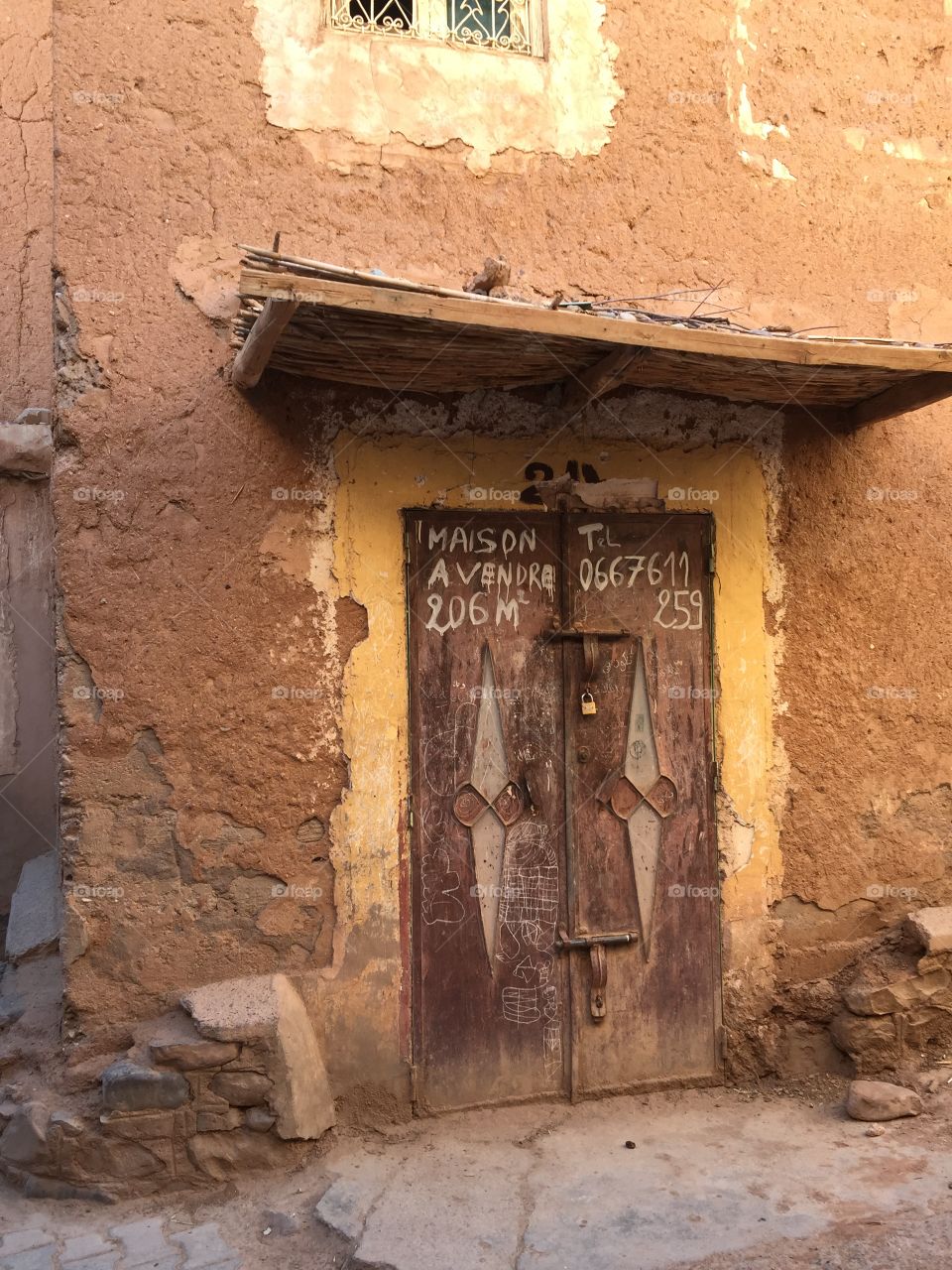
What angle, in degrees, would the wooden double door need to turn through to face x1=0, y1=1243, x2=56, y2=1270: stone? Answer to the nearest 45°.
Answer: approximately 45° to its right

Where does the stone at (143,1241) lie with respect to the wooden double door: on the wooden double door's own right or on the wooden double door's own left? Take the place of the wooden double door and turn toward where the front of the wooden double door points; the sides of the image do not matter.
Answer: on the wooden double door's own right

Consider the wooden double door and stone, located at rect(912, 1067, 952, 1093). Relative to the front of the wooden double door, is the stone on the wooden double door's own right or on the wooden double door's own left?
on the wooden double door's own left

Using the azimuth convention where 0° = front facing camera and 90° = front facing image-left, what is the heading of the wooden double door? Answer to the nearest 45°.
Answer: approximately 0°

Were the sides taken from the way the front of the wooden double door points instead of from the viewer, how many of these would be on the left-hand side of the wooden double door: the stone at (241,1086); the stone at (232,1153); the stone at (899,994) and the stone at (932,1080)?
2

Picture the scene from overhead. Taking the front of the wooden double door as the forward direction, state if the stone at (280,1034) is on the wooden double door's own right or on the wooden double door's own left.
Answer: on the wooden double door's own right

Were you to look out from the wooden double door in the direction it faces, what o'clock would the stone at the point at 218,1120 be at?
The stone is roughly at 2 o'clock from the wooden double door.

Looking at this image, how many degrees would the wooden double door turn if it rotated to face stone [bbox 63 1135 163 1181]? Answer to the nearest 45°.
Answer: approximately 45° to its right

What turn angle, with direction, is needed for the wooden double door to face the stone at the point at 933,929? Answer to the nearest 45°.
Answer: approximately 90° to its left

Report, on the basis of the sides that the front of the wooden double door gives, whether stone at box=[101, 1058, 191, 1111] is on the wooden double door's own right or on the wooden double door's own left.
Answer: on the wooden double door's own right

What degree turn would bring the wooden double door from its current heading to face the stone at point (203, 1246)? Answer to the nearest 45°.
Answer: approximately 45° to its right

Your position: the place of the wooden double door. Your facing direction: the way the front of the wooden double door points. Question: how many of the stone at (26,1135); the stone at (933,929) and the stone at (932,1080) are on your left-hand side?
2
